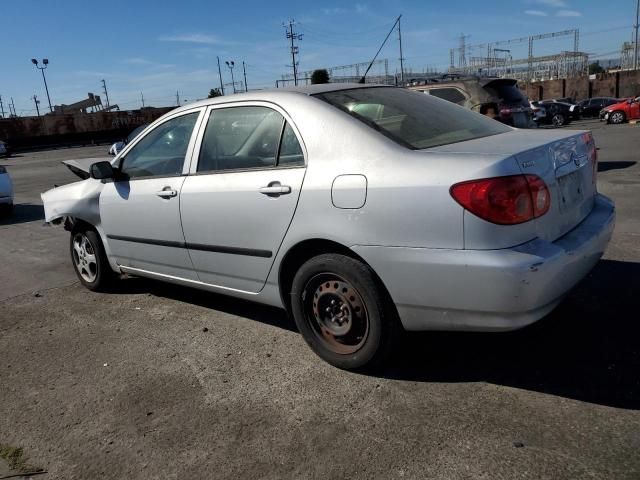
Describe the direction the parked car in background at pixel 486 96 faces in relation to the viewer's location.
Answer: facing away from the viewer and to the left of the viewer

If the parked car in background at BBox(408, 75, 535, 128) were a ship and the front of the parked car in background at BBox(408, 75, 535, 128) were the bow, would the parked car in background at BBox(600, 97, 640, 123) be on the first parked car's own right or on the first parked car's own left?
on the first parked car's own right

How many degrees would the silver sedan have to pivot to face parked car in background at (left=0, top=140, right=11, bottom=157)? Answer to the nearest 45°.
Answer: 0° — it already faces it

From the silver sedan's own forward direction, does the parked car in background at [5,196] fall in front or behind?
in front

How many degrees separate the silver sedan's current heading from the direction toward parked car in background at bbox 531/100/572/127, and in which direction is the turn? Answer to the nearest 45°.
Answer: approximately 90° to its right

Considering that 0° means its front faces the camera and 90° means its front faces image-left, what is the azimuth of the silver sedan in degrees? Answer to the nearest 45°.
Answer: approximately 135°

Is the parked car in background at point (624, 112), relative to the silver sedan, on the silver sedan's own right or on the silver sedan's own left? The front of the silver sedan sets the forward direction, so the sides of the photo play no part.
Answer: on the silver sedan's own right
